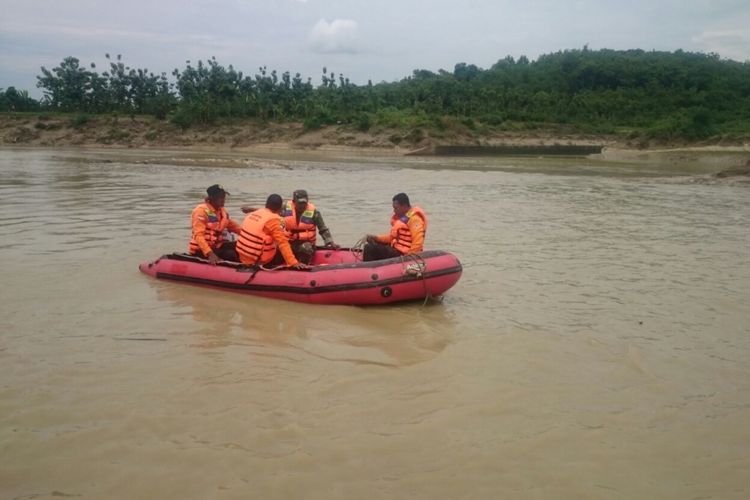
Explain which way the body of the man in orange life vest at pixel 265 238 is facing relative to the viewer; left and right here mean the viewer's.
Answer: facing away from the viewer and to the right of the viewer

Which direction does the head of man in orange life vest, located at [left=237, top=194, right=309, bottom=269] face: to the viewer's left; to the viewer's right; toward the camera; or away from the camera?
away from the camera

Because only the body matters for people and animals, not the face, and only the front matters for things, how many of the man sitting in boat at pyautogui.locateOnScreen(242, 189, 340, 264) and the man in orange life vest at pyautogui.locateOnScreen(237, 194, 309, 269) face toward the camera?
1

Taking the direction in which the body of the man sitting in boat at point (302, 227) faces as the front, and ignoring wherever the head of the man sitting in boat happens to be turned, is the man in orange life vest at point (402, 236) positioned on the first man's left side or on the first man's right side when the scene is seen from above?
on the first man's left side

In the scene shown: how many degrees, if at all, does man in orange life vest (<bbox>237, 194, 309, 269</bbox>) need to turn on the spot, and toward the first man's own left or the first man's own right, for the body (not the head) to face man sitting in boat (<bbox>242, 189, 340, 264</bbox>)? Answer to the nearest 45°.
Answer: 0° — they already face them

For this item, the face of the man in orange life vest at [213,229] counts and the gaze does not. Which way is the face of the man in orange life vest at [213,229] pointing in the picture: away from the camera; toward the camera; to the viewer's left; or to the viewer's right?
to the viewer's right

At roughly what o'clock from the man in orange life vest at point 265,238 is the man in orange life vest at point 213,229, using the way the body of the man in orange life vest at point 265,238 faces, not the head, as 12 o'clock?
the man in orange life vest at point 213,229 is roughly at 9 o'clock from the man in orange life vest at point 265,238.
